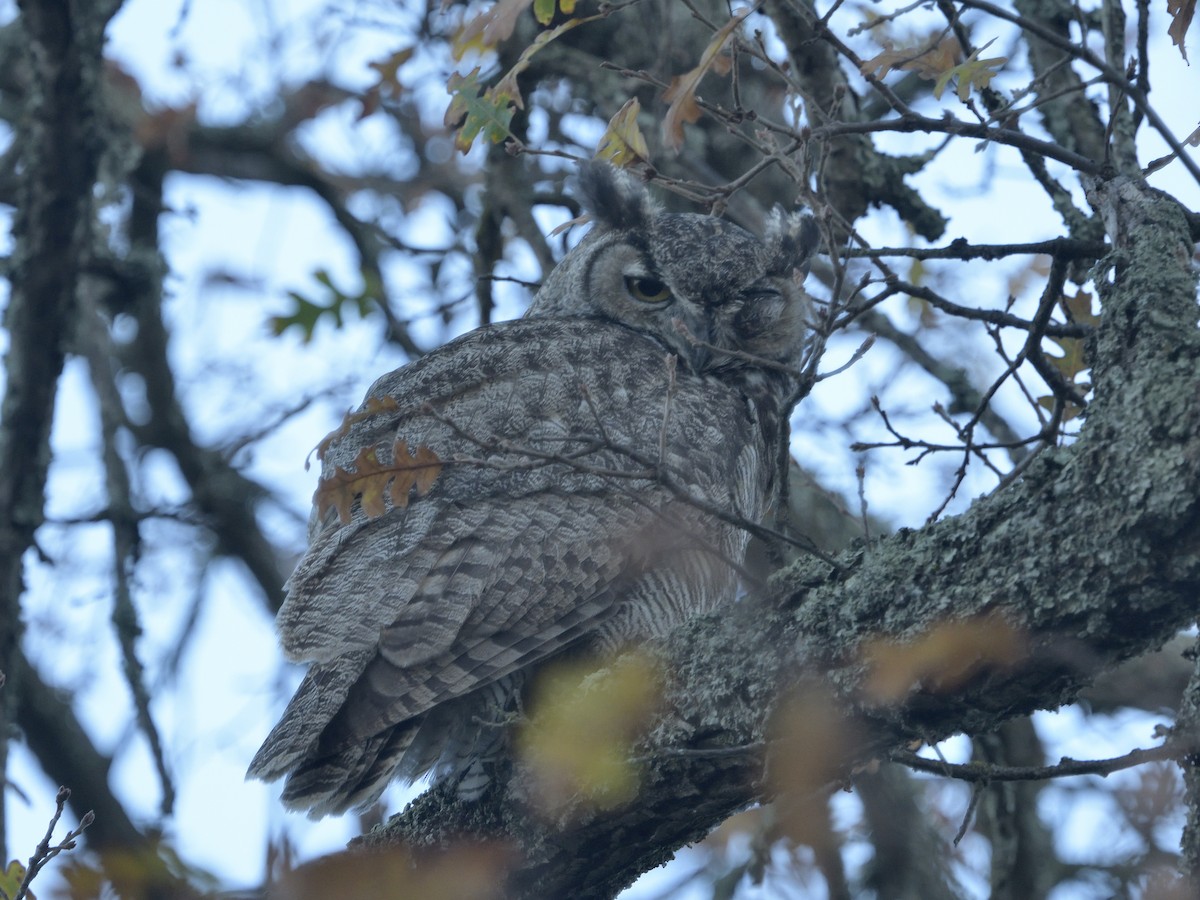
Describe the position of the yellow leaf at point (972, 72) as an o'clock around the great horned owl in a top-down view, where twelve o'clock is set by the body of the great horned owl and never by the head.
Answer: The yellow leaf is roughly at 1 o'clock from the great horned owl.

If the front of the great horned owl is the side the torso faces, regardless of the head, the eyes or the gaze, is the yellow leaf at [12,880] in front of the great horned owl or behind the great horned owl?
behind

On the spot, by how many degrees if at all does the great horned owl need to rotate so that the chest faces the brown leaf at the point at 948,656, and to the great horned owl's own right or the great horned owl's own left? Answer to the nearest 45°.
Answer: approximately 45° to the great horned owl's own right

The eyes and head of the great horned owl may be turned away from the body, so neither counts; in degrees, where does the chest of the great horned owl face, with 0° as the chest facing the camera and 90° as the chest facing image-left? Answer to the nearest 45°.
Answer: approximately 270°

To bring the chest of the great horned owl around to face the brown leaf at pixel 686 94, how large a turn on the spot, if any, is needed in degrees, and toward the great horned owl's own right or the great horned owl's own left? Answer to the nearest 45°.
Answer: approximately 45° to the great horned owl's own right
